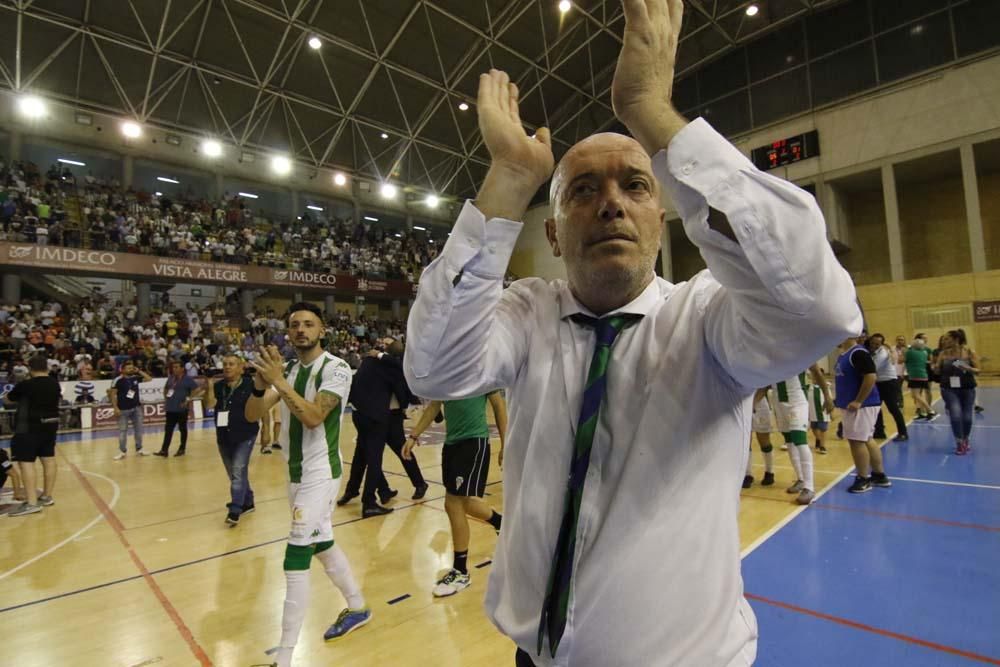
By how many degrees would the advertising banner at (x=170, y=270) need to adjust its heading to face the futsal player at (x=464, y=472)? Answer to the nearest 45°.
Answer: approximately 45° to its right

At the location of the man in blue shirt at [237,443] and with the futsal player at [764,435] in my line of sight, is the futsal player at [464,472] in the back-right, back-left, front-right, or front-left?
front-right

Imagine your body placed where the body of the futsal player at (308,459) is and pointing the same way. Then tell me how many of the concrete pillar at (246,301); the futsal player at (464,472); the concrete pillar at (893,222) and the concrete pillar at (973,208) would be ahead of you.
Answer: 0

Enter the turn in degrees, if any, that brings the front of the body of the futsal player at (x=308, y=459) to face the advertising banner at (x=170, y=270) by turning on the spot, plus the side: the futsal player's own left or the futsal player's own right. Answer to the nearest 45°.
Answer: approximately 135° to the futsal player's own right

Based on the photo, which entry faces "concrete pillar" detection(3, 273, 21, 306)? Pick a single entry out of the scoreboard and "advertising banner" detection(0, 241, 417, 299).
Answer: the scoreboard

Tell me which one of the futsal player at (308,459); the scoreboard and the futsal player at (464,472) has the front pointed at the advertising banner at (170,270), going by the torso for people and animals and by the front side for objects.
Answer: the scoreboard

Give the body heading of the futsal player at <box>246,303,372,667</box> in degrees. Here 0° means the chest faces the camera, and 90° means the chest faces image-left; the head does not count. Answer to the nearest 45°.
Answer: approximately 45°

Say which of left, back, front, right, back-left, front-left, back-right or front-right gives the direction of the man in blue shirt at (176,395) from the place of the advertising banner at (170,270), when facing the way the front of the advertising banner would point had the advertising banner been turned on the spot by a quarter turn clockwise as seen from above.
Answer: front-left

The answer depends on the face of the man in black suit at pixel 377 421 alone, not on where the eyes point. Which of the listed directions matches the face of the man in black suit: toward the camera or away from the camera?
away from the camera

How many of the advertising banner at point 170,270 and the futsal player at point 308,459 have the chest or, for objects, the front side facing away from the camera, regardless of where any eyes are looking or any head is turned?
0

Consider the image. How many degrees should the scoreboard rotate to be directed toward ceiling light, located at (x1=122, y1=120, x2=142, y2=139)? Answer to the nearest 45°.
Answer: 0° — it already faces it

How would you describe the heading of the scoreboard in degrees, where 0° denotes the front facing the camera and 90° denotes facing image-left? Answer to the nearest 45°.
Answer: approximately 45°

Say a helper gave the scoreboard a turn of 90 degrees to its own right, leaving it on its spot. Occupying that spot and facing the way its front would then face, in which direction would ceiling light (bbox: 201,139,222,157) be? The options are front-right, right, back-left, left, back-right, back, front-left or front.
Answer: left

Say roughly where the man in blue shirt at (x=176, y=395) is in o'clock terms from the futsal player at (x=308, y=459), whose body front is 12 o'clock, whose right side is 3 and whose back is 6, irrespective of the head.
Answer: The man in blue shirt is roughly at 4 o'clock from the futsal player.

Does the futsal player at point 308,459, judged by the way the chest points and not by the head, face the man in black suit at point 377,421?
no
